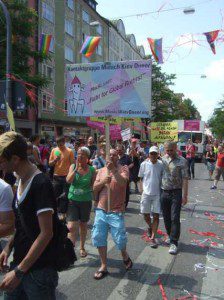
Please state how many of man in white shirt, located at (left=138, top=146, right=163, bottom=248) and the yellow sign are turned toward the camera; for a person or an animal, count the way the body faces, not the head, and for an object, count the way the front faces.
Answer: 2

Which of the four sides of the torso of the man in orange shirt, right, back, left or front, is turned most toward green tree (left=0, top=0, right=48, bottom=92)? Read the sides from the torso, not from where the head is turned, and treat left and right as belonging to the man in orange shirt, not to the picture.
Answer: back

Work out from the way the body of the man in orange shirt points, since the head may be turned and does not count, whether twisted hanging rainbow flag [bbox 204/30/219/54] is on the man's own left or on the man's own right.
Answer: on the man's own left

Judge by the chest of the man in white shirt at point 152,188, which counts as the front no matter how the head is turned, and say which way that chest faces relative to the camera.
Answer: toward the camera

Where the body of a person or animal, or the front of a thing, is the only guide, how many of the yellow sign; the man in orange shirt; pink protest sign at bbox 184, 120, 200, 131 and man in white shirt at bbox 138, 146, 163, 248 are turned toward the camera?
4

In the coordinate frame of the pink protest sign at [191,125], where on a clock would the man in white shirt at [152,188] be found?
The man in white shirt is roughly at 12 o'clock from the pink protest sign.

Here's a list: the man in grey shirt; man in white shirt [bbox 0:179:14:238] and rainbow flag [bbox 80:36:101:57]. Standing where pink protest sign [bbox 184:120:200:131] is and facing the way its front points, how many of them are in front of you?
3

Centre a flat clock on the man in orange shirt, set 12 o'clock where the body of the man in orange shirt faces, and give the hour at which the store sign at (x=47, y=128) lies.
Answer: The store sign is roughly at 6 o'clock from the man in orange shirt.

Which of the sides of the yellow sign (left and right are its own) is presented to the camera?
front

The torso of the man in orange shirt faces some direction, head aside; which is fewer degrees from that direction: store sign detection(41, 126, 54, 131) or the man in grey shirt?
the man in grey shirt
